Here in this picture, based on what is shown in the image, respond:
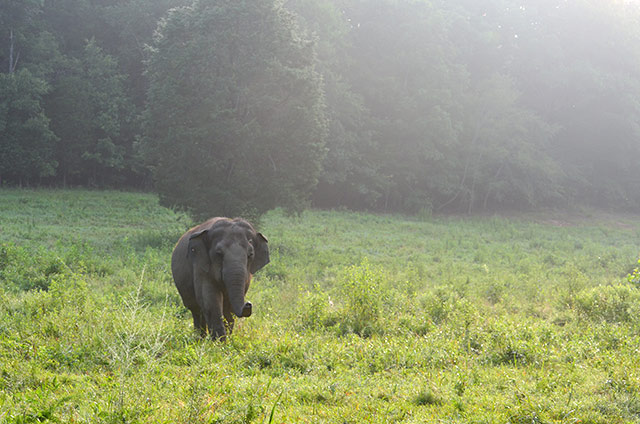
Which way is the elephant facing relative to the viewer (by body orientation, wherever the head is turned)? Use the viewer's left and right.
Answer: facing the viewer and to the right of the viewer

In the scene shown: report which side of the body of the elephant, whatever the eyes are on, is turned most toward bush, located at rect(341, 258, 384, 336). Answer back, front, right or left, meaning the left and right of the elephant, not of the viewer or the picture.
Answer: left

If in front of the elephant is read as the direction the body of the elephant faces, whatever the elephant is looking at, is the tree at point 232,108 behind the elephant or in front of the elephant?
behind

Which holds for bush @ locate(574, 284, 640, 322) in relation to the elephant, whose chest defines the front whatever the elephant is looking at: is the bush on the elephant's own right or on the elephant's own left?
on the elephant's own left
